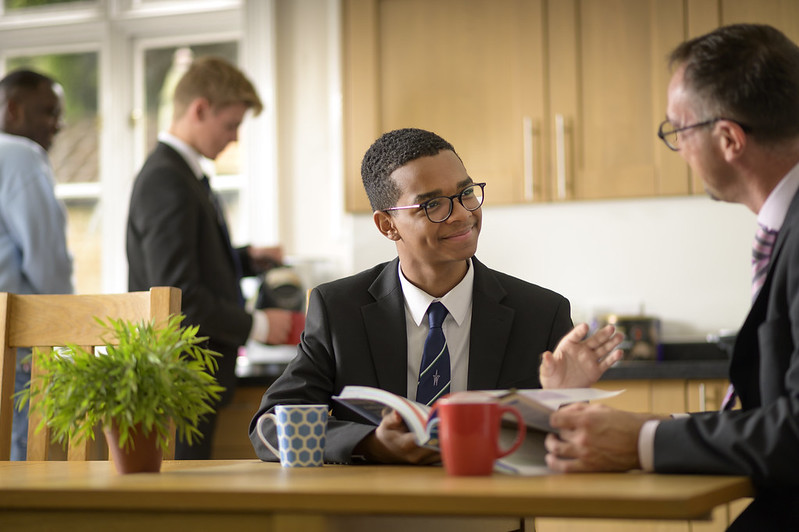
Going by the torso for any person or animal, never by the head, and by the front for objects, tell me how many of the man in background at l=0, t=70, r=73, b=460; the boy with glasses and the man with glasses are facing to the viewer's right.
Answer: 1

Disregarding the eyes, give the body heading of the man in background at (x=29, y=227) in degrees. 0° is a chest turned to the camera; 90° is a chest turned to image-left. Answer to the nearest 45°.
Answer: approximately 270°

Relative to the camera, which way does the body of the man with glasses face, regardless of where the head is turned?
to the viewer's left

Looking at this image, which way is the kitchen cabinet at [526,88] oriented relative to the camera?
toward the camera

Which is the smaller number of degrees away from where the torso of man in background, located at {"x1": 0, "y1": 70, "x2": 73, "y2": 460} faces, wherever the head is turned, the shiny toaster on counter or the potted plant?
the shiny toaster on counter

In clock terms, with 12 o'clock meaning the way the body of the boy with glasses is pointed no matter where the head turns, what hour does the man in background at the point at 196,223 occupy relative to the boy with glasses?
The man in background is roughly at 5 o'clock from the boy with glasses.

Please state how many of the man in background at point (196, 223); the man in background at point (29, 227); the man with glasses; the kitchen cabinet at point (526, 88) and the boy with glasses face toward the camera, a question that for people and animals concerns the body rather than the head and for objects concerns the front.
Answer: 2

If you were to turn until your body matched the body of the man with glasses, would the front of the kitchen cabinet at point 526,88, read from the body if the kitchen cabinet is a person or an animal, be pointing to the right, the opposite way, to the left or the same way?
to the left

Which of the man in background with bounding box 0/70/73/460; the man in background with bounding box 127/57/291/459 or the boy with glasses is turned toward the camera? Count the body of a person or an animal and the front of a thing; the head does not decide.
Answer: the boy with glasses

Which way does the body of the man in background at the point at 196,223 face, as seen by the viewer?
to the viewer's right

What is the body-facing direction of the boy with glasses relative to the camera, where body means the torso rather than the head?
toward the camera

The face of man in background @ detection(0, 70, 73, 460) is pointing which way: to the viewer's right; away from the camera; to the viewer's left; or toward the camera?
to the viewer's right

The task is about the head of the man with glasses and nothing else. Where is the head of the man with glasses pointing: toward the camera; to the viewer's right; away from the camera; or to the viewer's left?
to the viewer's left

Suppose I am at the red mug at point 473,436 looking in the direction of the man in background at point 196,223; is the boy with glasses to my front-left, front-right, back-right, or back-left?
front-right
